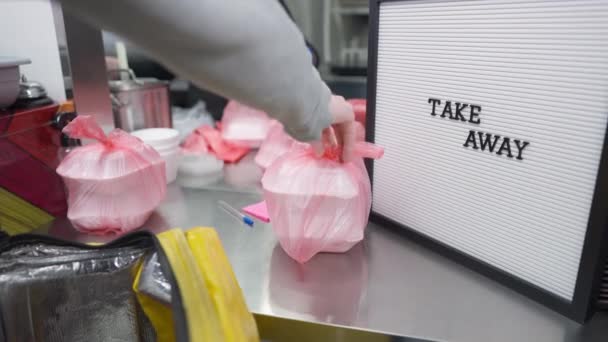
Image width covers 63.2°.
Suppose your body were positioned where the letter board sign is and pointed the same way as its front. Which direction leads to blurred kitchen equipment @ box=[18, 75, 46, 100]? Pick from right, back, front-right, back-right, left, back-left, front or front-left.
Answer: front-right

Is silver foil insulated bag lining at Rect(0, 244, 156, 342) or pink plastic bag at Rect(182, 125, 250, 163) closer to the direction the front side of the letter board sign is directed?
the silver foil insulated bag lining

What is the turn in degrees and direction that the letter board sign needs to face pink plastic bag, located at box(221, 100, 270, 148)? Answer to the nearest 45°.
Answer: approximately 90° to its right

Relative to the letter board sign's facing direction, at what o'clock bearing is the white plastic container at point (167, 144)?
The white plastic container is roughly at 2 o'clock from the letter board sign.

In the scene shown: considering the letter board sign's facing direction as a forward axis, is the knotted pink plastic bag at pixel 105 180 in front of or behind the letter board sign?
in front

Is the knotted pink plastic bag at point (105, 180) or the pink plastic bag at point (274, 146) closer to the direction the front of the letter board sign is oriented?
the knotted pink plastic bag

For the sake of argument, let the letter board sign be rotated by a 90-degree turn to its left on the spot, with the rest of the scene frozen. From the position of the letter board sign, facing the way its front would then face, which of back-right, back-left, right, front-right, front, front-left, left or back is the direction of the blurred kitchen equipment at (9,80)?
back-right

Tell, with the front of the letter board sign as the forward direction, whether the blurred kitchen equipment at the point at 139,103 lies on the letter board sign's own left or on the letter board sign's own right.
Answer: on the letter board sign's own right

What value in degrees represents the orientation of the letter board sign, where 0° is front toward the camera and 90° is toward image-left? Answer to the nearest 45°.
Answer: approximately 45°

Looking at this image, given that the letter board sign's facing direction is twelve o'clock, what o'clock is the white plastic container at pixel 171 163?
The white plastic container is roughly at 2 o'clock from the letter board sign.

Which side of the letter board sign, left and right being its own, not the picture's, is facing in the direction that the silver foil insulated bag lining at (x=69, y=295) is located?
front

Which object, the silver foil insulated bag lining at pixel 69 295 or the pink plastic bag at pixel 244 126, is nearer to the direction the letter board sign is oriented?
the silver foil insulated bag lining

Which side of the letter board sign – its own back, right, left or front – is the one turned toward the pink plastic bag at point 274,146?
right
